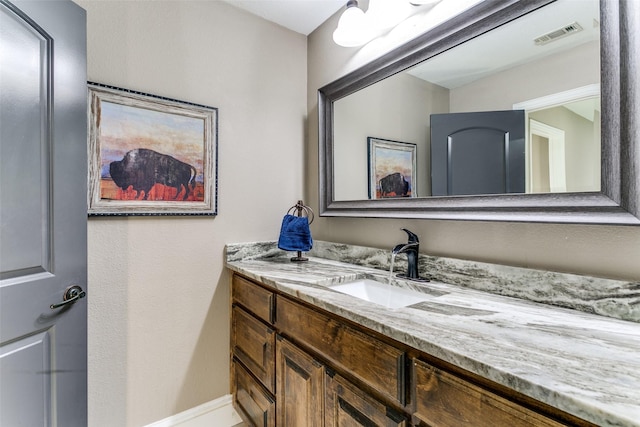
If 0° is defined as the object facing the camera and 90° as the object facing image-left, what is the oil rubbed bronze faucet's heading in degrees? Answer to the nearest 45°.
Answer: approximately 45°

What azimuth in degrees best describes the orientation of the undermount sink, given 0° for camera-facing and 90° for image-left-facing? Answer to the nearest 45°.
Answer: approximately 45°

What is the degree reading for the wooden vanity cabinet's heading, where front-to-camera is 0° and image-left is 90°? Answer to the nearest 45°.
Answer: approximately 45°
